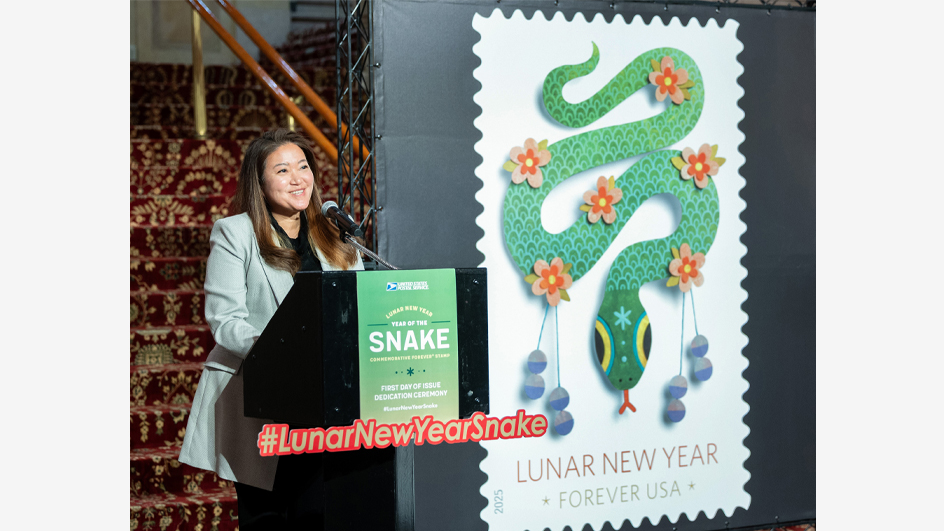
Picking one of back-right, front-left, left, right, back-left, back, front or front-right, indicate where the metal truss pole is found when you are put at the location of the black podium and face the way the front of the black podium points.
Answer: back-left

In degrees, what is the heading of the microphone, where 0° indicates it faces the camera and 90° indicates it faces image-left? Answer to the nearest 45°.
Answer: approximately 90°

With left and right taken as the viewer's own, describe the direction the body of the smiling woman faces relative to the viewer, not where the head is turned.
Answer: facing the viewer and to the right of the viewer

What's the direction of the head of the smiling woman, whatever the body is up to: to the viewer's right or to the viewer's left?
to the viewer's right

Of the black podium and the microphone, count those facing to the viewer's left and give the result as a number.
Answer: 1

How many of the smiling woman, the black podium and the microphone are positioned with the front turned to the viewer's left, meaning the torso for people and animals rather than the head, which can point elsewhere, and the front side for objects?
1

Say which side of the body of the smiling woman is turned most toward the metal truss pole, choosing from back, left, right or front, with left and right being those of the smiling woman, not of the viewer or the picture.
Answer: left
